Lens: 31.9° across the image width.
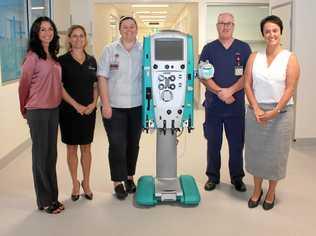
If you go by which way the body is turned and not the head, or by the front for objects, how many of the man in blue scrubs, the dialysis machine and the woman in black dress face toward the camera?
3

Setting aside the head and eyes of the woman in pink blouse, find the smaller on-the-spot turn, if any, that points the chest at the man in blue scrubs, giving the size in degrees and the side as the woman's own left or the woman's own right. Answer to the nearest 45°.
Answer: approximately 45° to the woman's own left

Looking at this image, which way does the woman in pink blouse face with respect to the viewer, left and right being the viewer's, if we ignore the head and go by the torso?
facing the viewer and to the right of the viewer

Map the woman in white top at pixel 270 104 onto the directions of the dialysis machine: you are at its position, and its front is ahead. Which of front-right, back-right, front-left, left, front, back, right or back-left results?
left

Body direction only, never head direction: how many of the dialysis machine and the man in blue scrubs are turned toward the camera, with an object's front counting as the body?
2

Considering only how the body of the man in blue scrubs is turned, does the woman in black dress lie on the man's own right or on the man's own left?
on the man's own right

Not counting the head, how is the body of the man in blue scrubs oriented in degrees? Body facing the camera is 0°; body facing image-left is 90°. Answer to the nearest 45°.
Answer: approximately 0°

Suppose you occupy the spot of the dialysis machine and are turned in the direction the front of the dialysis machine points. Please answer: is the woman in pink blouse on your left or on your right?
on your right

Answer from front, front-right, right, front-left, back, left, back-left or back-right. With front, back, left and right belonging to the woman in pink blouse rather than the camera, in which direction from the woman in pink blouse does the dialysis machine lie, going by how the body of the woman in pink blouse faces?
front-left
